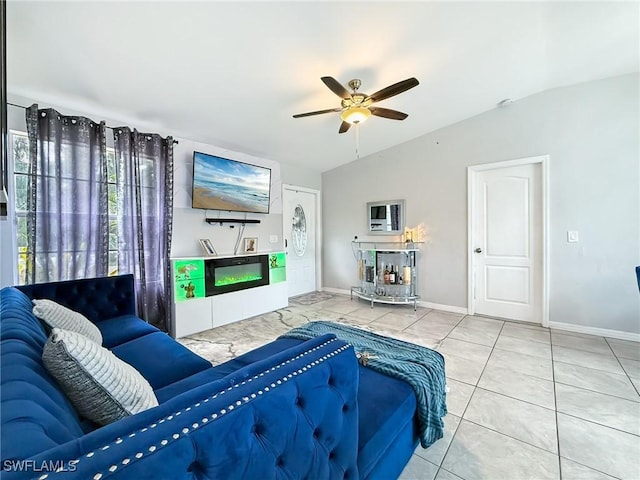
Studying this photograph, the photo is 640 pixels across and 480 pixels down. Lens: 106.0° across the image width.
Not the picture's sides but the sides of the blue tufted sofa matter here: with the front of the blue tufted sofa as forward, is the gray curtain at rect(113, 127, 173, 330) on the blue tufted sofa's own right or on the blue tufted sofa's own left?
on the blue tufted sofa's own left

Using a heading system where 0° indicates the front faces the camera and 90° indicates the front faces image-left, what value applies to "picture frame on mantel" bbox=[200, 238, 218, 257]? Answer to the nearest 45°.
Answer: approximately 315°

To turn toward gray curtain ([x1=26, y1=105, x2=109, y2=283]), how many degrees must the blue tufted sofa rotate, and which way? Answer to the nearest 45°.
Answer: approximately 90° to its left

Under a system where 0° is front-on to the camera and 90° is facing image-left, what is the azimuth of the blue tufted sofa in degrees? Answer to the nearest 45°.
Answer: approximately 225°

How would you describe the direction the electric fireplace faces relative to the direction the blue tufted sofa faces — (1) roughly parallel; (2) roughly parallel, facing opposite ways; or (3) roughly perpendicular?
roughly perpendicular

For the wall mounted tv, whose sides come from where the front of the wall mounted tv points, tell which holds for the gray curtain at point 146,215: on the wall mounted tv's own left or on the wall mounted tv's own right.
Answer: on the wall mounted tv's own right

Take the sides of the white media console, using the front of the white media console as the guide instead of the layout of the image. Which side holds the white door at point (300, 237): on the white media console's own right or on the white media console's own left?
on the white media console's own left

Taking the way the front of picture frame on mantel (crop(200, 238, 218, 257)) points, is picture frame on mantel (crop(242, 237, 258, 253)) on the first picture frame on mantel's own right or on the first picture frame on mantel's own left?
on the first picture frame on mantel's own left

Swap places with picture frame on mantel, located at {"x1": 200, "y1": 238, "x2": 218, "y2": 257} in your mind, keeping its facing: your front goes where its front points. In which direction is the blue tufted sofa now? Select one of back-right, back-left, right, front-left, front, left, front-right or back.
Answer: front-right

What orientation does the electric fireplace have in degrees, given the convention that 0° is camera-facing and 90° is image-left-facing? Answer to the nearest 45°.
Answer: approximately 315°

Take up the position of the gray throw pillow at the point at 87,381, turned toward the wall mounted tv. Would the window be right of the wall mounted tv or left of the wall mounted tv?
left

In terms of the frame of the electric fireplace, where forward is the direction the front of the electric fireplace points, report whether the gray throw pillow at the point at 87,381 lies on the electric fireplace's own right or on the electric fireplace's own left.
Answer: on the electric fireplace's own right
